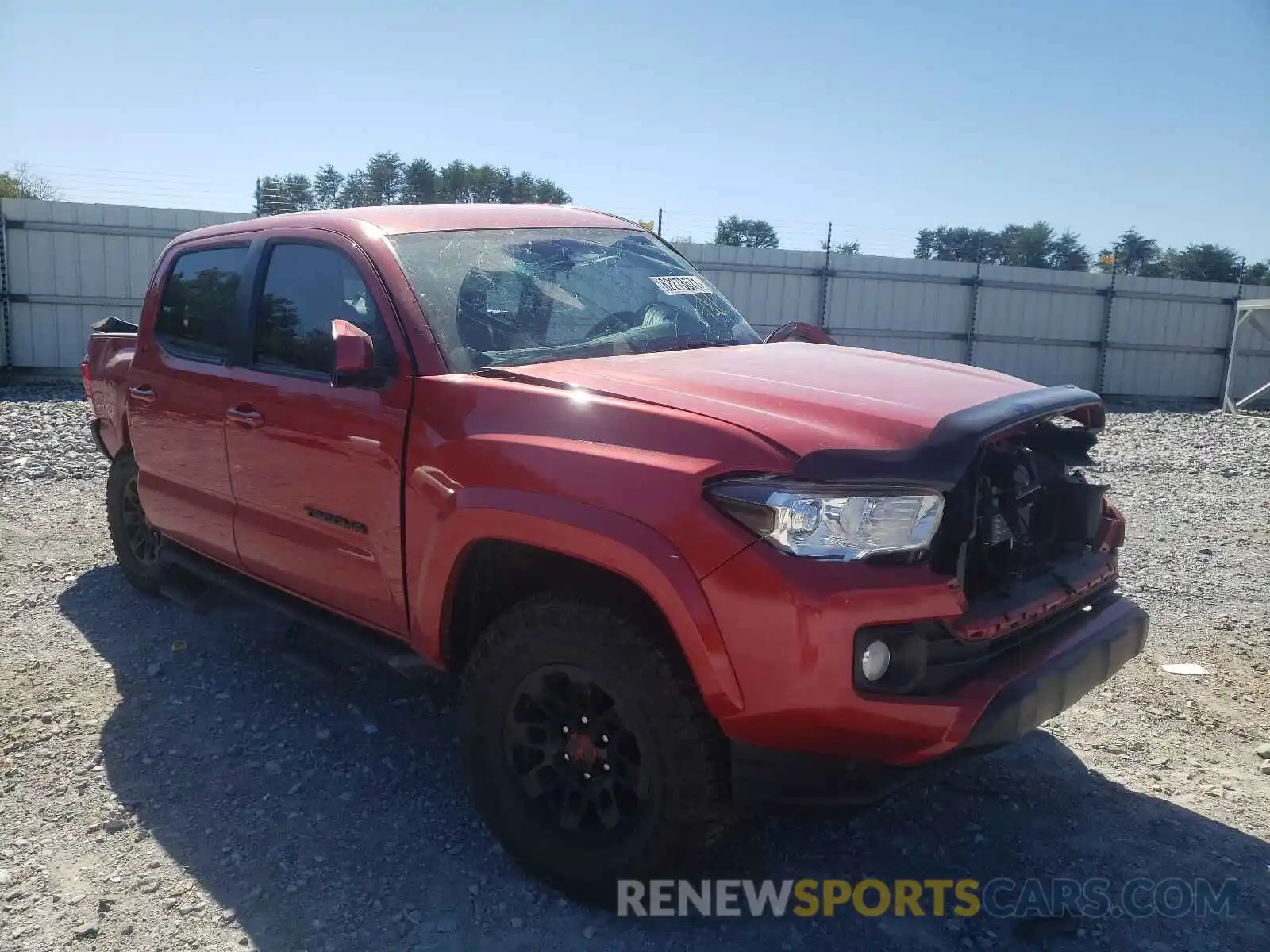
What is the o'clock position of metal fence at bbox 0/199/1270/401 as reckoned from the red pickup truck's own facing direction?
The metal fence is roughly at 8 o'clock from the red pickup truck.

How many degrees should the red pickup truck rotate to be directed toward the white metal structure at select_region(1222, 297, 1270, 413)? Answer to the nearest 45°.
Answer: approximately 90° to its left

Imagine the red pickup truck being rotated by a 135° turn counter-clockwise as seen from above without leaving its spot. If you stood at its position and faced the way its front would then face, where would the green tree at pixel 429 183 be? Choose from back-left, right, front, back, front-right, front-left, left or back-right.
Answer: front

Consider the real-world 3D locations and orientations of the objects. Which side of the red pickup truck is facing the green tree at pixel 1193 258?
left

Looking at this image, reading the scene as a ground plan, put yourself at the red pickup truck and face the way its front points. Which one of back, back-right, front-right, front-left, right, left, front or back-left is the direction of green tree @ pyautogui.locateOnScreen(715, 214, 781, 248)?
back-left

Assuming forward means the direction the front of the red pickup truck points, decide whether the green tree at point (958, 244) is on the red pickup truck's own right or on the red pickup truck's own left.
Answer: on the red pickup truck's own left

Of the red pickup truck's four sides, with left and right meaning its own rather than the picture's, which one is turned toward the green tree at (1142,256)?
left

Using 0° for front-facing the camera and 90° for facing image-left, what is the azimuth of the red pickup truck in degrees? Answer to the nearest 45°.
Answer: approximately 315°

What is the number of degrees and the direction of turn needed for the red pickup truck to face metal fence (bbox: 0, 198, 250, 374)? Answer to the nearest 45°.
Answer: approximately 180°

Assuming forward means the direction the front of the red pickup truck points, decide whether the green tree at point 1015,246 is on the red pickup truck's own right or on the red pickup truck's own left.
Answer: on the red pickup truck's own left

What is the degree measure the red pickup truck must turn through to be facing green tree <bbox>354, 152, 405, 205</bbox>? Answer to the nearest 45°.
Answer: approximately 135° to its left
